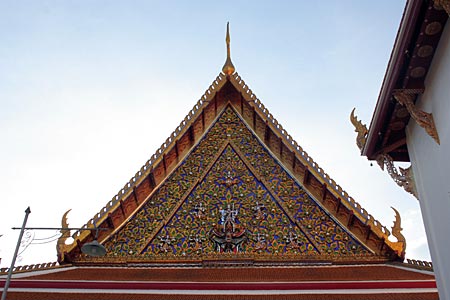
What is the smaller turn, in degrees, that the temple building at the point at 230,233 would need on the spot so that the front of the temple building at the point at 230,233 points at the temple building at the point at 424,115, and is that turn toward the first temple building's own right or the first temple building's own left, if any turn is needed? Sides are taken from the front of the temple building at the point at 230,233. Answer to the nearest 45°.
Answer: approximately 45° to the first temple building's own left

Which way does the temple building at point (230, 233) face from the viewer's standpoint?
toward the camera
